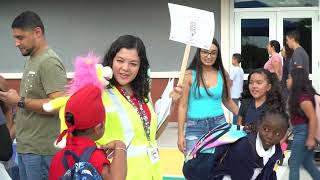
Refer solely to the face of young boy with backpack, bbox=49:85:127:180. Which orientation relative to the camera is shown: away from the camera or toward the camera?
away from the camera

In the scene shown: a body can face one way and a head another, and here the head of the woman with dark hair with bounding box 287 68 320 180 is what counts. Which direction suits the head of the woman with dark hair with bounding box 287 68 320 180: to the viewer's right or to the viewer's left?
to the viewer's left

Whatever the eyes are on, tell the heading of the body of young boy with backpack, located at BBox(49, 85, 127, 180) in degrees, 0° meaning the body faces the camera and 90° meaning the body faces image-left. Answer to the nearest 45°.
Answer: approximately 225°

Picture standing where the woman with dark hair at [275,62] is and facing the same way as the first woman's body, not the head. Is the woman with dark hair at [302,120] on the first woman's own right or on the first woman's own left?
on the first woman's own left

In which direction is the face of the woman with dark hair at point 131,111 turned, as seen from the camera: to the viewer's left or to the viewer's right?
to the viewer's left
